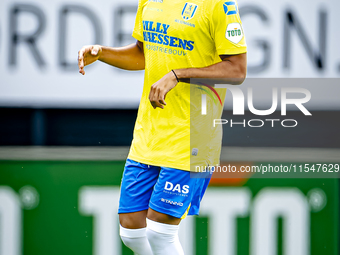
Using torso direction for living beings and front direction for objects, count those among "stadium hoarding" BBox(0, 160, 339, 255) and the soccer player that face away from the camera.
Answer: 0

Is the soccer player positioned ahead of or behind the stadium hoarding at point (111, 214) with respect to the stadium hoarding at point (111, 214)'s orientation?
ahead

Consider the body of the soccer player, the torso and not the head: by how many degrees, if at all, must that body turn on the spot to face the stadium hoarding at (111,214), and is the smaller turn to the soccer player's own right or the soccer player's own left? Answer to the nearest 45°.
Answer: approximately 135° to the soccer player's own right

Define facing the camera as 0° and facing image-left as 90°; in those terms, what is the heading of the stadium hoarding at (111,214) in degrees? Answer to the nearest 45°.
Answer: approximately 0°
